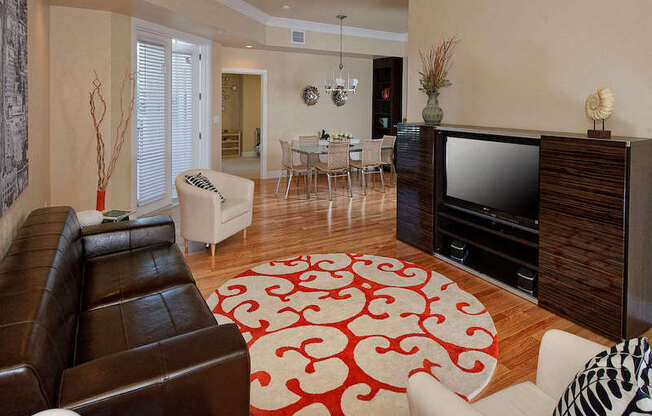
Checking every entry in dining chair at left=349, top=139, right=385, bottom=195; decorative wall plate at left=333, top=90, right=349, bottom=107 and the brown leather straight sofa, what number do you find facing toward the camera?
1

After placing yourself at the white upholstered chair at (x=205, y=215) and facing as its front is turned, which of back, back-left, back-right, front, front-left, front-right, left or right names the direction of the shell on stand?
front

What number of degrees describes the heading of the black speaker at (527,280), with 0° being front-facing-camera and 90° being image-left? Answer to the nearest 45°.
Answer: approximately 45°

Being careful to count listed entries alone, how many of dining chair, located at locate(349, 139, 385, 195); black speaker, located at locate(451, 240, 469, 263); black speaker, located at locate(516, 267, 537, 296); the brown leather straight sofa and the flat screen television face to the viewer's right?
1

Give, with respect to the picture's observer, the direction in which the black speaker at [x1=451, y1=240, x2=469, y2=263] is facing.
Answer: facing the viewer and to the left of the viewer

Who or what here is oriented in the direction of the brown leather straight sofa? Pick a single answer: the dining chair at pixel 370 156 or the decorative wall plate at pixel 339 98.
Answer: the decorative wall plate

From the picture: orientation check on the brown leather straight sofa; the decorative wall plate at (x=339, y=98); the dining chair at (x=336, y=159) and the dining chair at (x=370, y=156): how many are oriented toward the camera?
1

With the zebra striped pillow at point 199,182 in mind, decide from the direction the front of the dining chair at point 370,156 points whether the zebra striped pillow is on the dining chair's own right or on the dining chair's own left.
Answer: on the dining chair's own left

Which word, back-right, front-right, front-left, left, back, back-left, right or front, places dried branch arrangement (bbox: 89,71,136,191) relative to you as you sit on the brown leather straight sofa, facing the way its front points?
left

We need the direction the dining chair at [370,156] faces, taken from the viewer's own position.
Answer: facing away from the viewer and to the left of the viewer

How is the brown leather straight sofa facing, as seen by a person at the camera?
facing to the right of the viewer
